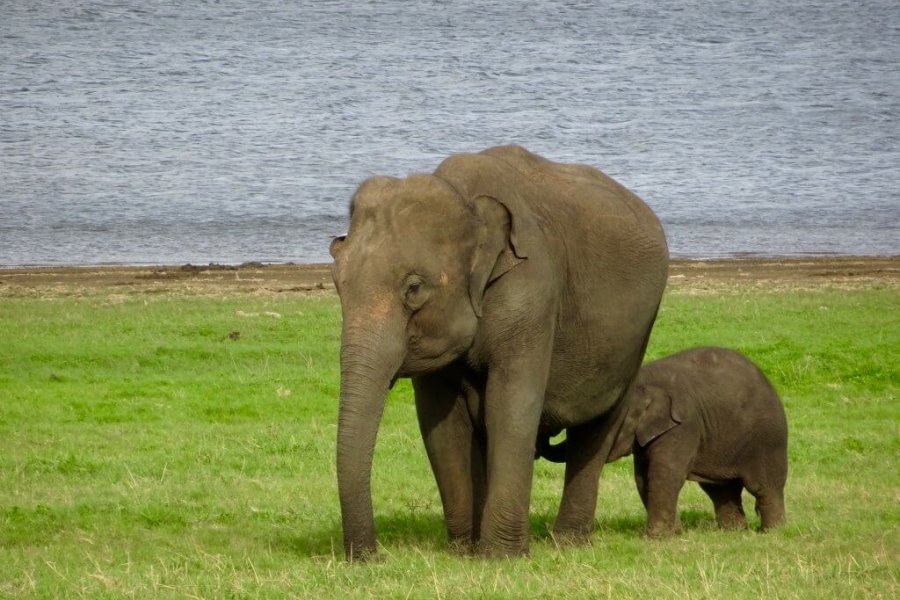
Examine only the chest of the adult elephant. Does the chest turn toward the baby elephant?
no

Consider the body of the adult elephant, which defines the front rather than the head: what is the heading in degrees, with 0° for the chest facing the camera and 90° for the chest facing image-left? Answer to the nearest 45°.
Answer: approximately 45°
